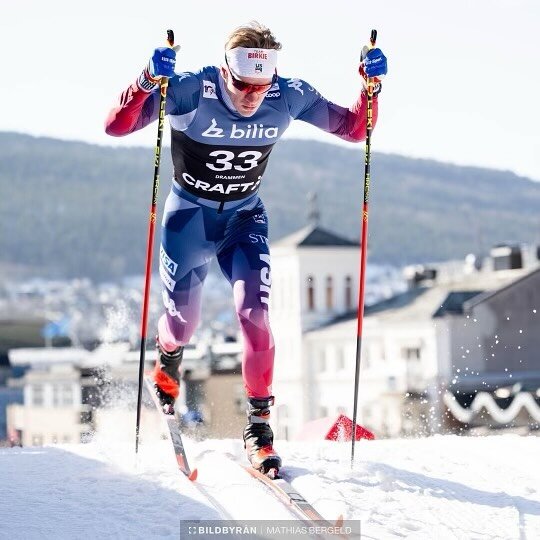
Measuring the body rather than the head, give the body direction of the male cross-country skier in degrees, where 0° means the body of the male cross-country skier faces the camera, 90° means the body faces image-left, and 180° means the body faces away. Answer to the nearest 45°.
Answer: approximately 0°
